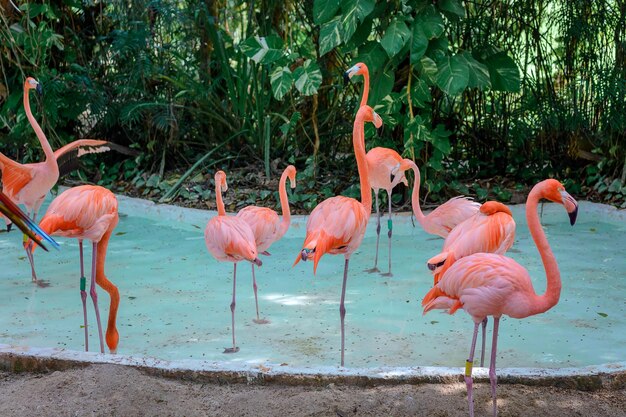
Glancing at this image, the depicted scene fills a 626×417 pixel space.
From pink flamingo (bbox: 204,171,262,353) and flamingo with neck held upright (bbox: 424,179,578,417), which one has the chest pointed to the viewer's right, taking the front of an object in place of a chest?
the flamingo with neck held upright

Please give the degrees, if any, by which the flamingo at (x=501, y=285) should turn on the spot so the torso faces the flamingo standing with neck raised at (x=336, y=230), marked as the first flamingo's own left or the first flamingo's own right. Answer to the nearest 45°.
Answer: approximately 135° to the first flamingo's own left

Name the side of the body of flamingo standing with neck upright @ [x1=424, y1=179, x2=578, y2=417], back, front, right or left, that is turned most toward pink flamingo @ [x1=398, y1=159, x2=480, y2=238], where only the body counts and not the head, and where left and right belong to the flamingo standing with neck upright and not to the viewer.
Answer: left

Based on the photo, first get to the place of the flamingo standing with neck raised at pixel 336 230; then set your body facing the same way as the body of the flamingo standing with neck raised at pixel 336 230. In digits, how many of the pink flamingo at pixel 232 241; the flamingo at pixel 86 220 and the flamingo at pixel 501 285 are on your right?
1

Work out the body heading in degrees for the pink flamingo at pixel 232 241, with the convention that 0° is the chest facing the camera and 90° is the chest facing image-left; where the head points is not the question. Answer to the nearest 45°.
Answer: approximately 135°

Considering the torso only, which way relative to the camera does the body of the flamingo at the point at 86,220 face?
to the viewer's right

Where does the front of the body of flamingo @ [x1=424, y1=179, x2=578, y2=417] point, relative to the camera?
to the viewer's right

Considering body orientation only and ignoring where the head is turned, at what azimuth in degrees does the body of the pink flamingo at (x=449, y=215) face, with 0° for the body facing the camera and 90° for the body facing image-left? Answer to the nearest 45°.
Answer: approximately 90°

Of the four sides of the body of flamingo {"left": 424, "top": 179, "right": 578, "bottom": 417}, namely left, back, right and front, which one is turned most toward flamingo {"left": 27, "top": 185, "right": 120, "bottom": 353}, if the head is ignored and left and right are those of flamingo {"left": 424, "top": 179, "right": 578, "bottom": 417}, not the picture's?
back

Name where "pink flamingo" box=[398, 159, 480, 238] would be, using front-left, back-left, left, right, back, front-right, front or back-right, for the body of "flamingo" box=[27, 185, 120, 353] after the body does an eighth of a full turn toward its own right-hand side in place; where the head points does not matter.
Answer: front-left

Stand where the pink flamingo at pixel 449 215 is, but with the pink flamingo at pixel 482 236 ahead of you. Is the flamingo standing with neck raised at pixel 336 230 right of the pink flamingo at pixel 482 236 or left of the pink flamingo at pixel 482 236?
right

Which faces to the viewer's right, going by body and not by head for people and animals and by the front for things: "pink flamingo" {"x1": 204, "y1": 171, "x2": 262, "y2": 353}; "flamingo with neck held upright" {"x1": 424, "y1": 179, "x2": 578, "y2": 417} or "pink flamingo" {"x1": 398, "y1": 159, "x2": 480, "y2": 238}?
the flamingo with neck held upright

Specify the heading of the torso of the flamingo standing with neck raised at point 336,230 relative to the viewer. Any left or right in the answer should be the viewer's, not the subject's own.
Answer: facing away from the viewer and to the right of the viewer
